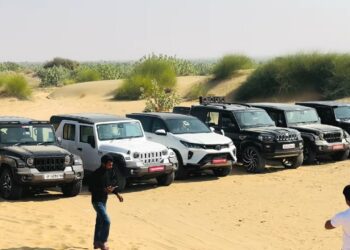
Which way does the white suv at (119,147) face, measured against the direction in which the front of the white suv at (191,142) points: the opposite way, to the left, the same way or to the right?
the same way

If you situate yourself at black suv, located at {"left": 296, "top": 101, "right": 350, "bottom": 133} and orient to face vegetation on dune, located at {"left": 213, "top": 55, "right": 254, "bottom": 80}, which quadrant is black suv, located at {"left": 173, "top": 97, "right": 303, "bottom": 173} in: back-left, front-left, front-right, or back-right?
back-left

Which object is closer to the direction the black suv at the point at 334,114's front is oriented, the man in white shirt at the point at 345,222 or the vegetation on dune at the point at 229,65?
the man in white shirt

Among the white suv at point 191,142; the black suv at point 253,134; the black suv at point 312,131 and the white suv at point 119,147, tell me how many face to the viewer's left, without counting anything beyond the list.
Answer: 0

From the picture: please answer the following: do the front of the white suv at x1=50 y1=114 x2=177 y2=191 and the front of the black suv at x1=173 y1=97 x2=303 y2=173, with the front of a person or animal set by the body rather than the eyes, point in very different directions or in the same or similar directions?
same or similar directions

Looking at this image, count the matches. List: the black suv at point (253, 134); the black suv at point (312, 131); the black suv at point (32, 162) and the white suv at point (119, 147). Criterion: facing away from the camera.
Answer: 0

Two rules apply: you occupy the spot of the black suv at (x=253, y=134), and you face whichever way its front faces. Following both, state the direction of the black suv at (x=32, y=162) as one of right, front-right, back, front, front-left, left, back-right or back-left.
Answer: right

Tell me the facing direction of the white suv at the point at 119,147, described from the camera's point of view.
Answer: facing the viewer and to the right of the viewer

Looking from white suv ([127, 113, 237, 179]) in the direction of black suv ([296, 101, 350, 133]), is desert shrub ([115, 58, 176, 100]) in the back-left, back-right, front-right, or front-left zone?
front-left

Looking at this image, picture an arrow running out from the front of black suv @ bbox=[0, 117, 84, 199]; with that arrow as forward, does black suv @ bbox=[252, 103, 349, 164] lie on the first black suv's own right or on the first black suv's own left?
on the first black suv's own left

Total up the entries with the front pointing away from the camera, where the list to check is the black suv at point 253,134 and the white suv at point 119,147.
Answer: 0

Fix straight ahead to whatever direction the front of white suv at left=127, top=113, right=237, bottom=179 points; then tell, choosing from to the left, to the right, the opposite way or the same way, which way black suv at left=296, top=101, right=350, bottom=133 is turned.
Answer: the same way

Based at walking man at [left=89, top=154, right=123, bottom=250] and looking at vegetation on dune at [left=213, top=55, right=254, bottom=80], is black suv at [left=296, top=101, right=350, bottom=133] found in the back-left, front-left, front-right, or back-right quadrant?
front-right

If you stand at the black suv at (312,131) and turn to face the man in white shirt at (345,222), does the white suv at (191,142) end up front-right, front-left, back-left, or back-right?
front-right

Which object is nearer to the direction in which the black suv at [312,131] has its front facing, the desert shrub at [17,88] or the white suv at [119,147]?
the white suv

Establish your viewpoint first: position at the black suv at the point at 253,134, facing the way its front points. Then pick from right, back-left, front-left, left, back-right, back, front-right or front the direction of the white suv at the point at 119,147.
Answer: right

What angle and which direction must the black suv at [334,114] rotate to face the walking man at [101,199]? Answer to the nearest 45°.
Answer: approximately 45° to its right

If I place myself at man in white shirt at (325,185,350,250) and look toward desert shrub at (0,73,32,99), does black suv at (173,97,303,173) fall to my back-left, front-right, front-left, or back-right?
front-right
